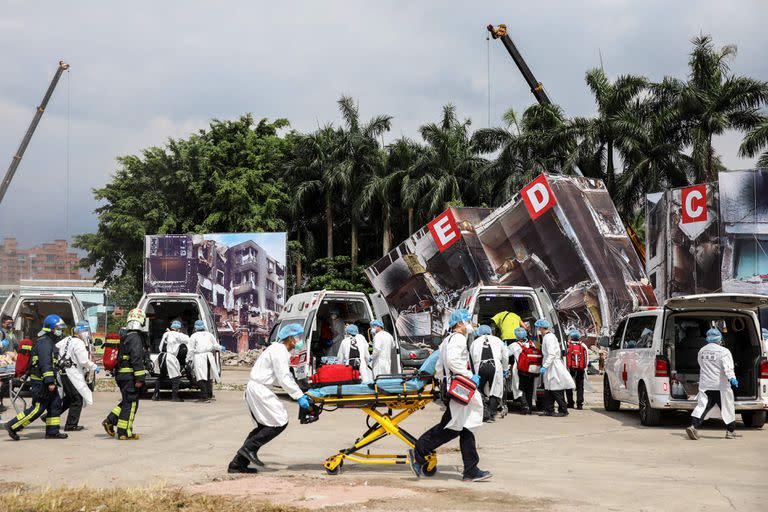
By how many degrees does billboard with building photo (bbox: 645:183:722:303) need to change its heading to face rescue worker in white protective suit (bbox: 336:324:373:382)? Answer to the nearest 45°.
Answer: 0° — it already faces them

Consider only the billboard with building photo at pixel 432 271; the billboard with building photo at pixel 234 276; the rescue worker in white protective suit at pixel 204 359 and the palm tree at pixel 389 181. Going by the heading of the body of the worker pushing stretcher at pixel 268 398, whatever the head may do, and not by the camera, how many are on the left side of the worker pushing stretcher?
4

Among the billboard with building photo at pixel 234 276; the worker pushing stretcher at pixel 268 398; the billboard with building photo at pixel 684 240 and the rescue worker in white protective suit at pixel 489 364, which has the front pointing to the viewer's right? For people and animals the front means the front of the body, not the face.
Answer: the worker pushing stretcher

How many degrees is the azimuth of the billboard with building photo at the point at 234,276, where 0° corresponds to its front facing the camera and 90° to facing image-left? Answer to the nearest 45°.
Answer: approximately 0°

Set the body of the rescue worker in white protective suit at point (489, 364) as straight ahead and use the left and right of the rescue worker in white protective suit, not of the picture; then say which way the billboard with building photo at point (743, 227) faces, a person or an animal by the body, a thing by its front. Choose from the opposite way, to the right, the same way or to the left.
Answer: the opposite way

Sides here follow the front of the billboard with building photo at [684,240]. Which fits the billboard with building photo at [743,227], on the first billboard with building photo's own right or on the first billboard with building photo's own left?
on the first billboard with building photo's own left

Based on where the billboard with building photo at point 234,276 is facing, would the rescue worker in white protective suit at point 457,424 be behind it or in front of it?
in front

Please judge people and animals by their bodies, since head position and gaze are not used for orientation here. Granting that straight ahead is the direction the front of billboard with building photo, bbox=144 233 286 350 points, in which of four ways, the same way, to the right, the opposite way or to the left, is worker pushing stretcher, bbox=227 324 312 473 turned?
to the left

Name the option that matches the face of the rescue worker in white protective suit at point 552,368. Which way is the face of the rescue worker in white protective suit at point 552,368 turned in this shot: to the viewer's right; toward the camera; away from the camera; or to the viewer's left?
to the viewer's left

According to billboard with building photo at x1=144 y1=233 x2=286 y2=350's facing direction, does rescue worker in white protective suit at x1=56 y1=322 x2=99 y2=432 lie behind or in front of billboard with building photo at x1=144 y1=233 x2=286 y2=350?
in front

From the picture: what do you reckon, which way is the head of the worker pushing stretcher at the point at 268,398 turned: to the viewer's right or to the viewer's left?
to the viewer's right
